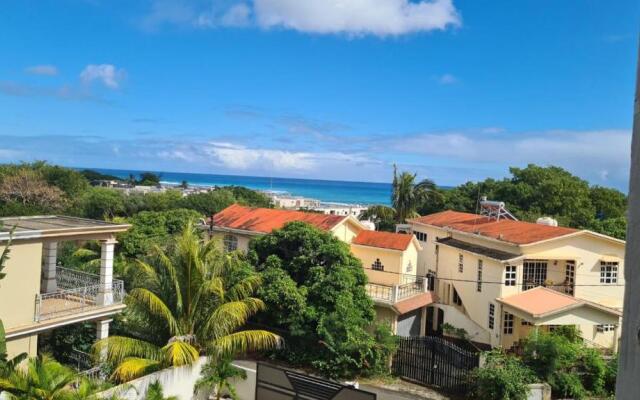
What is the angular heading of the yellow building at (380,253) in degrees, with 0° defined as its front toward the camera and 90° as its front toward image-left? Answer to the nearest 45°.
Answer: approximately 315°

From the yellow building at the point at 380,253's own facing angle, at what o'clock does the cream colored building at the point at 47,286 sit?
The cream colored building is roughly at 3 o'clock from the yellow building.

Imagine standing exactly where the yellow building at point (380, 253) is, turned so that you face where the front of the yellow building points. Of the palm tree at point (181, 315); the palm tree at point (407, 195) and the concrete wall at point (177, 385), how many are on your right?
2

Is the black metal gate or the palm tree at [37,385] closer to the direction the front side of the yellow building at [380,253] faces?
the black metal gate

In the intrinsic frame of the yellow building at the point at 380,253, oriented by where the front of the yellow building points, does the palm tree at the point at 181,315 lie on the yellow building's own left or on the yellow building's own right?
on the yellow building's own right

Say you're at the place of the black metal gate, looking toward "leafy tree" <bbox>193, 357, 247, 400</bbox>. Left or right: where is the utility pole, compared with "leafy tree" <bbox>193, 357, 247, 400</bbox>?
left

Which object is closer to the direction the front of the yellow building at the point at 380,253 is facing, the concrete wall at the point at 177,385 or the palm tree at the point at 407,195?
the concrete wall

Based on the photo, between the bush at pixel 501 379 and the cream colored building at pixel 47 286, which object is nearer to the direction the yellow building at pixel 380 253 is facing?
the bush

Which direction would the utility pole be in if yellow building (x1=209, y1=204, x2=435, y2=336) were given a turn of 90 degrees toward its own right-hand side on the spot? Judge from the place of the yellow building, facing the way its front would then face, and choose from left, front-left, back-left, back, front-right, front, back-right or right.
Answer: front-left

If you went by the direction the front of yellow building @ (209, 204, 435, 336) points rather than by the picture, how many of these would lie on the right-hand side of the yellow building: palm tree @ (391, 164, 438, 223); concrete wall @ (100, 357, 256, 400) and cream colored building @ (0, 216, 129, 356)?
2

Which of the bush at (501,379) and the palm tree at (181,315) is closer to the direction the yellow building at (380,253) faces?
the bush

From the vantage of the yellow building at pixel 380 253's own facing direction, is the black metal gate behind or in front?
in front
